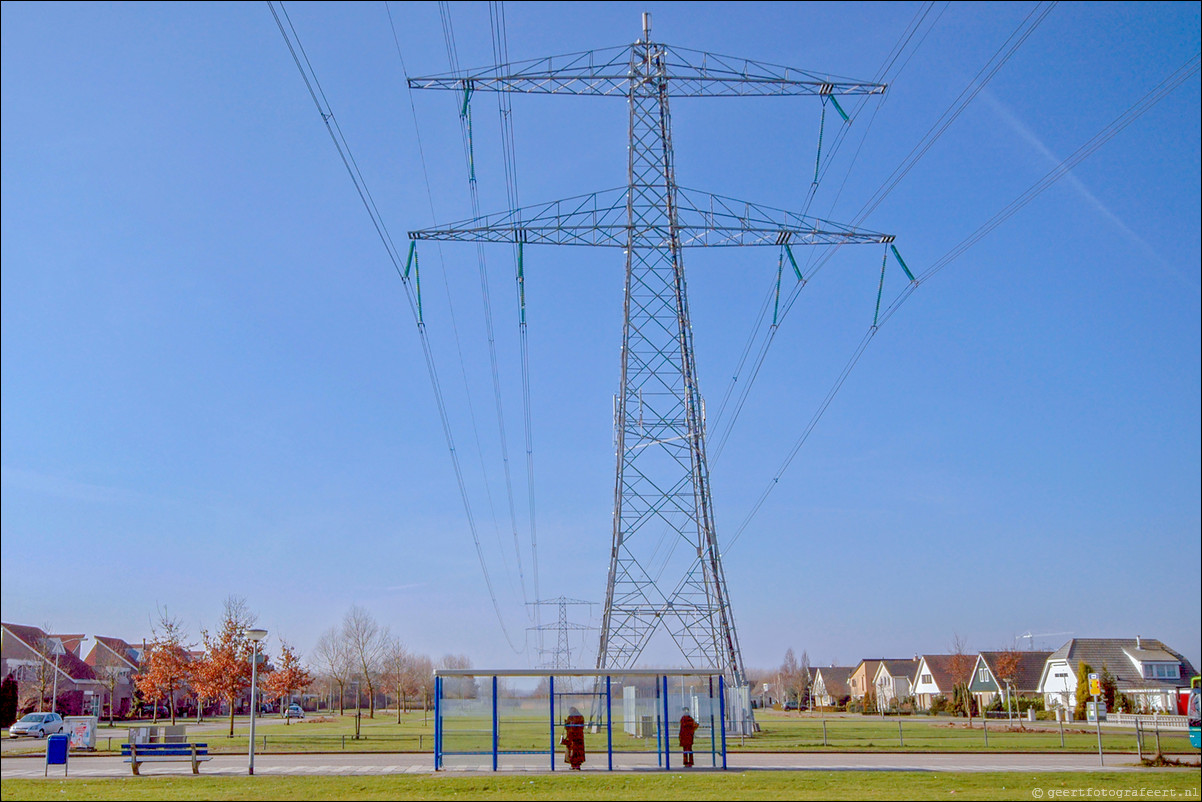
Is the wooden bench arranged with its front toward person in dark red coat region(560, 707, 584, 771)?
no

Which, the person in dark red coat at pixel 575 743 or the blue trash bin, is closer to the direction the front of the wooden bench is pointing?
the blue trash bin

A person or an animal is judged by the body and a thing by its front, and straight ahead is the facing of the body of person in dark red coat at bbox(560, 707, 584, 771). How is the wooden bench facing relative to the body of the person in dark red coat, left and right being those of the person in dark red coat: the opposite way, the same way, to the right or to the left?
the same way

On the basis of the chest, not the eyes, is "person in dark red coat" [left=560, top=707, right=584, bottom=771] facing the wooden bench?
no

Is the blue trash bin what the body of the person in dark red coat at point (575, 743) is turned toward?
no

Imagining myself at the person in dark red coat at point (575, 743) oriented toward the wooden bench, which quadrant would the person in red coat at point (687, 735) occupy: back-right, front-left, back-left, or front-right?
back-right
